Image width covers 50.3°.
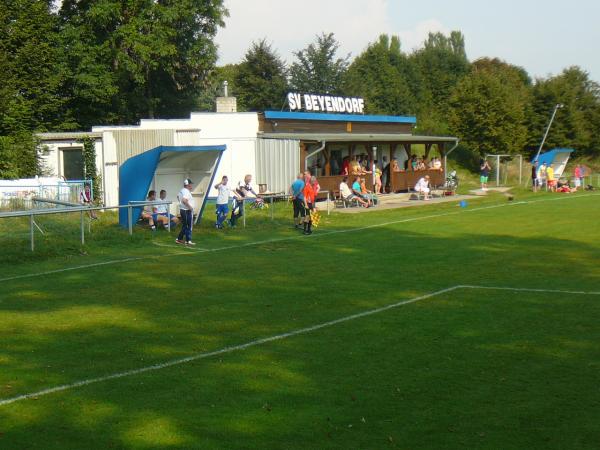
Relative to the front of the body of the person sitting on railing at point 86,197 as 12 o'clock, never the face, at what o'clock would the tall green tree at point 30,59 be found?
The tall green tree is roughly at 7 o'clock from the person sitting on railing.

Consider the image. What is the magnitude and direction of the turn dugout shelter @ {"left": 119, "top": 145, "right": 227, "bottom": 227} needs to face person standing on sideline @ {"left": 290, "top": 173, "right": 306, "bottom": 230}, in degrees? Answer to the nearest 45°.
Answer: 0° — it already faces them

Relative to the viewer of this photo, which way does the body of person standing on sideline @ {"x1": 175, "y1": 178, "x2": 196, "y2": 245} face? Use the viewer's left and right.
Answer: facing to the right of the viewer

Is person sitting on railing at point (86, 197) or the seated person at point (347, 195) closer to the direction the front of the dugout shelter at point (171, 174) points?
the seated person
